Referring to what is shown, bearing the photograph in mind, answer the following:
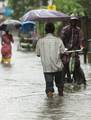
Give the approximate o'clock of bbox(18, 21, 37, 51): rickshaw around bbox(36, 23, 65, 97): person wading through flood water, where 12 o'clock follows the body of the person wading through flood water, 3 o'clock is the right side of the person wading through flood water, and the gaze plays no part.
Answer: The rickshaw is roughly at 12 o'clock from the person wading through flood water.

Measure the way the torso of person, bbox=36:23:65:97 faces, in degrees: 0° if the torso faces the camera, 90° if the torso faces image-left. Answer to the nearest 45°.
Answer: approximately 180°
